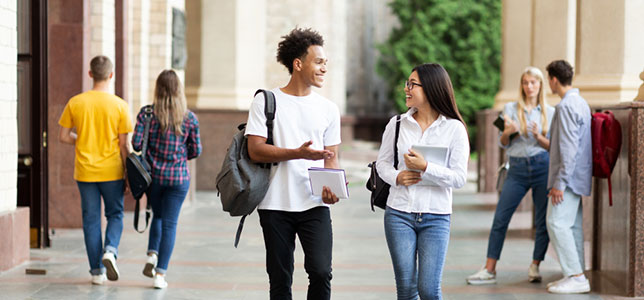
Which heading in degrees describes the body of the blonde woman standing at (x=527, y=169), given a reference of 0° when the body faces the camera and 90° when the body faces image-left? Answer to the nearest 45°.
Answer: approximately 0°

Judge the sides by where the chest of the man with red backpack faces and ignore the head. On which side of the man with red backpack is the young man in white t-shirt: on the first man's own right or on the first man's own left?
on the first man's own left

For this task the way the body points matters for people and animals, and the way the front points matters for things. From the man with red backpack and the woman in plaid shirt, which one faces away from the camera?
the woman in plaid shirt

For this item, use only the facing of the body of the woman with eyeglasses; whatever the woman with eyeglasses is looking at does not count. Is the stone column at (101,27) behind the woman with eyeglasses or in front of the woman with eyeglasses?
behind

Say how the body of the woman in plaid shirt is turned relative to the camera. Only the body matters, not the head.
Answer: away from the camera

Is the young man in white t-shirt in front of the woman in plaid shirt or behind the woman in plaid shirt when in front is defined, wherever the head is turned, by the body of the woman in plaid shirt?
behind

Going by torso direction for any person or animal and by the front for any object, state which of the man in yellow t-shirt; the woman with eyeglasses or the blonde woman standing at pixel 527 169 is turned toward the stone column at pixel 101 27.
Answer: the man in yellow t-shirt

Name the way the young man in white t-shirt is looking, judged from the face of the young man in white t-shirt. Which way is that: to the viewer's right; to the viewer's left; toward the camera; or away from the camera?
to the viewer's right

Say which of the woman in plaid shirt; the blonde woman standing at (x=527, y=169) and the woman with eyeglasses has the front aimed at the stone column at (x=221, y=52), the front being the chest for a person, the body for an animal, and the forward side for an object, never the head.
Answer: the woman in plaid shirt

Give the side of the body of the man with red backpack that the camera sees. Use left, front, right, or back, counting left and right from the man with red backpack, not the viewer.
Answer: left

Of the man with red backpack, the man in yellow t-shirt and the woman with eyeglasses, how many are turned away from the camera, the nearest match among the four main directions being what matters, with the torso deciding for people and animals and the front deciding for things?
1

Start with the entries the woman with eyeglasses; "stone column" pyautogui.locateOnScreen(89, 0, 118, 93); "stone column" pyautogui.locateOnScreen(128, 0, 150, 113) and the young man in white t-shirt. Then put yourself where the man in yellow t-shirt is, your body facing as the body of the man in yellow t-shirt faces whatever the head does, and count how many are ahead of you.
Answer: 2

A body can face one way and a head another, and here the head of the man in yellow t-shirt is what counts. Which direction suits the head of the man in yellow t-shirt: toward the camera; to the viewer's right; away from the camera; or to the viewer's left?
away from the camera

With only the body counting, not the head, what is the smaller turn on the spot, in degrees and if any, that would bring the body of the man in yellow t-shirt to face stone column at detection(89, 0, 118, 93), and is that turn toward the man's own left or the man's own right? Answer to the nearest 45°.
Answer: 0° — they already face it
